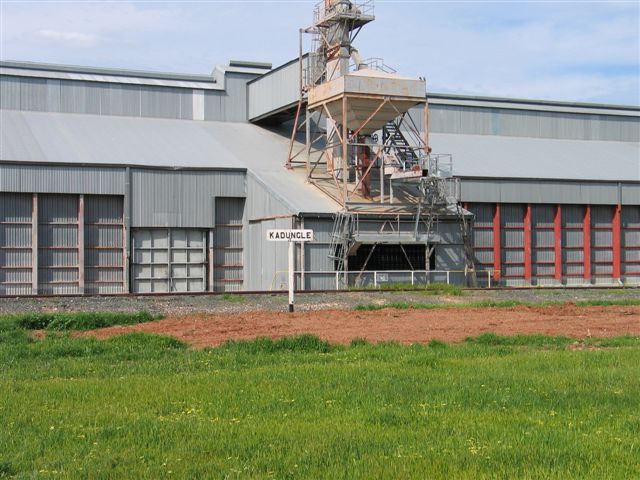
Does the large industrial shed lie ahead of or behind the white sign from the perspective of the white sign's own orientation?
behind

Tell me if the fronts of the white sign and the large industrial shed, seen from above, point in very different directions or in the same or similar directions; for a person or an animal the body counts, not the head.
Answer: same or similar directions

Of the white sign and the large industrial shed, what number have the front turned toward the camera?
2

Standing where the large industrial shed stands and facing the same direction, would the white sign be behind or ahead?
ahead

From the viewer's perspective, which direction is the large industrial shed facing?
toward the camera

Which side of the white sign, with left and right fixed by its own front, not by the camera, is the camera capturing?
front
